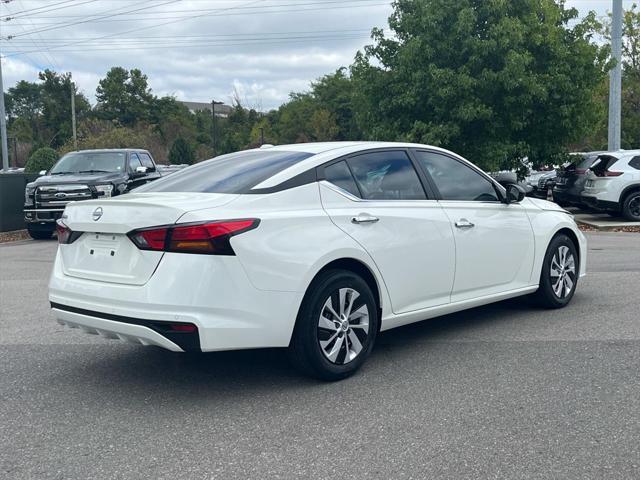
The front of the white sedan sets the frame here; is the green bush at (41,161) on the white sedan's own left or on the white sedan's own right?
on the white sedan's own left

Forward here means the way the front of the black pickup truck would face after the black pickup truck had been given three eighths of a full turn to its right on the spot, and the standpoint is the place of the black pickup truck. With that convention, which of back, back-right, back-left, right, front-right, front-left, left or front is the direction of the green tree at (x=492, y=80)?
right

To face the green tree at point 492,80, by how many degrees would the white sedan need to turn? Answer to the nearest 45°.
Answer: approximately 45° to its left

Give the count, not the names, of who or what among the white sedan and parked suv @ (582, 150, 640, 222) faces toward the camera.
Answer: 0

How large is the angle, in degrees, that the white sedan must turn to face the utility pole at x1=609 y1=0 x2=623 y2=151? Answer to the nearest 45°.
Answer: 0° — it already faces it

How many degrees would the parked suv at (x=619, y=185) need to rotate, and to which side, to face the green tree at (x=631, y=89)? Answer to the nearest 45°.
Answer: approximately 45° to its left

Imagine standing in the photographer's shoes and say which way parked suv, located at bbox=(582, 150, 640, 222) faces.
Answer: facing away from the viewer and to the right of the viewer

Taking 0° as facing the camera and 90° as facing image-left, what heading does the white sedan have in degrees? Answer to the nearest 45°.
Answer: approximately 225°

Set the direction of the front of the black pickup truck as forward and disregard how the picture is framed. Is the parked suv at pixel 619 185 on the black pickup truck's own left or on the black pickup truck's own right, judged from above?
on the black pickup truck's own left

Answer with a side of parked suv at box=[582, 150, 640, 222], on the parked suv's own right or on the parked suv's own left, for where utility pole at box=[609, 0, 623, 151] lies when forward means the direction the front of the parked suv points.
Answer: on the parked suv's own left

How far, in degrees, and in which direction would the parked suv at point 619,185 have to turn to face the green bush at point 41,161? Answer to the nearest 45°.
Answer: approximately 135° to its left
